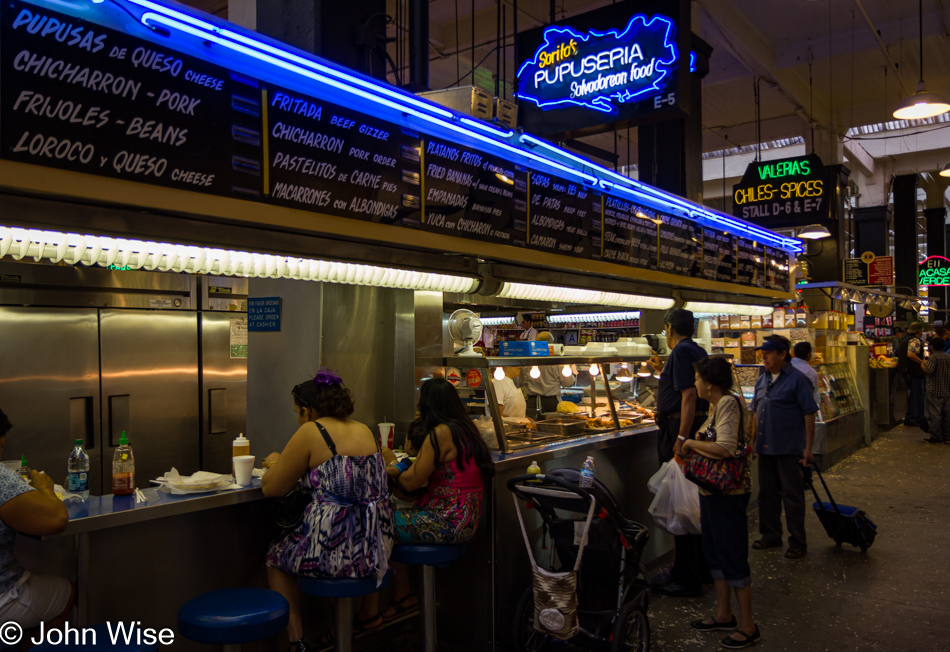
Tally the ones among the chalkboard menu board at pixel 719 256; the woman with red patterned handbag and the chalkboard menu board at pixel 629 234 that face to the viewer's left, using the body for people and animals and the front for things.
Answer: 1

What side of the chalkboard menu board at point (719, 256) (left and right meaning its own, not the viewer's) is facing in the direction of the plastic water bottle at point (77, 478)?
right

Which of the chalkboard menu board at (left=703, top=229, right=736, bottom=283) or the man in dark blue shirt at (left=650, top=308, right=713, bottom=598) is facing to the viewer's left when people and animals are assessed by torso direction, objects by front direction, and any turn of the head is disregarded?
the man in dark blue shirt

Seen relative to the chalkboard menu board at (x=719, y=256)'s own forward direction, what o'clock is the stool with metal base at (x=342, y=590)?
The stool with metal base is roughly at 2 o'clock from the chalkboard menu board.

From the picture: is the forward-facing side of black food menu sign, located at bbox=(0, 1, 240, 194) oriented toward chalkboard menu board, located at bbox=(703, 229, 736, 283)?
no

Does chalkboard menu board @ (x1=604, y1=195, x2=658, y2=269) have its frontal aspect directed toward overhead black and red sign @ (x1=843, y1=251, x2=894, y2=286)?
no

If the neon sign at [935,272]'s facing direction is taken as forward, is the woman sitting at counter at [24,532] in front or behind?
in front

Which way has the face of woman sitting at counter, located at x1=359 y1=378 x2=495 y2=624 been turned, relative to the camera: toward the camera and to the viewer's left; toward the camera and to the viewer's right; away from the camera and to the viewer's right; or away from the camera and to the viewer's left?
away from the camera and to the viewer's left

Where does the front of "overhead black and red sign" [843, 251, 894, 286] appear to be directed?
toward the camera

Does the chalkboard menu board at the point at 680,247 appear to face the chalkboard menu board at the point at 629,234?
no

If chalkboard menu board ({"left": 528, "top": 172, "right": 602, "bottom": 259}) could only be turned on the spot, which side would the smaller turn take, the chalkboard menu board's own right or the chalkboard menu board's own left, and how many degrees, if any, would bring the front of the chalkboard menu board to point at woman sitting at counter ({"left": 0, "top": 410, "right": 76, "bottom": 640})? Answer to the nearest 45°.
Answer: approximately 90° to the chalkboard menu board's own right

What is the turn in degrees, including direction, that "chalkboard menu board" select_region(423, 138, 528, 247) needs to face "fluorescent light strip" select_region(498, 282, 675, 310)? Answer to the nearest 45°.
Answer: approximately 90° to its left

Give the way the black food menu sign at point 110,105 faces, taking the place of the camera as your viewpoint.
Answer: facing the viewer and to the right of the viewer

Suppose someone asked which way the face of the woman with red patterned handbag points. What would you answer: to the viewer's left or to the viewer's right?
to the viewer's left

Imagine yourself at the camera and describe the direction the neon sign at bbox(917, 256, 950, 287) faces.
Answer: facing the viewer

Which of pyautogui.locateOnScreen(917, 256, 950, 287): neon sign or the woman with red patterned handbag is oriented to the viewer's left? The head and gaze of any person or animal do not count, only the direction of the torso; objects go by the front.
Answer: the woman with red patterned handbag
